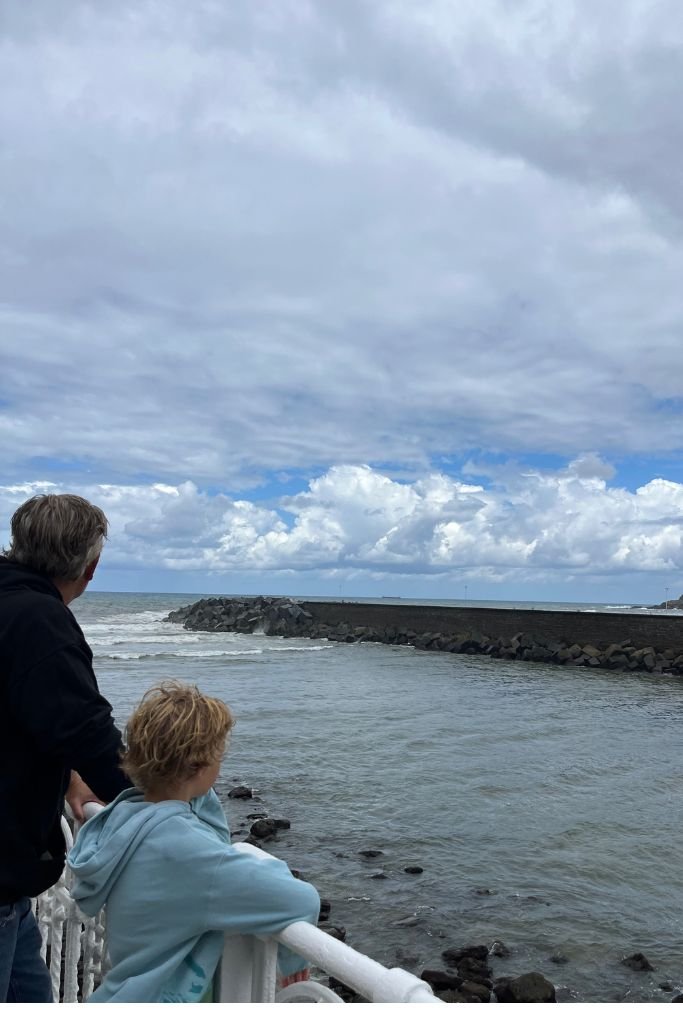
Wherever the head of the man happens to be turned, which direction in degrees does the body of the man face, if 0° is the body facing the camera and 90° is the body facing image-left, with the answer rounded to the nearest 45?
approximately 225°

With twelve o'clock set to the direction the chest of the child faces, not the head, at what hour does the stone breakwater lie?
The stone breakwater is roughly at 11 o'clock from the child.

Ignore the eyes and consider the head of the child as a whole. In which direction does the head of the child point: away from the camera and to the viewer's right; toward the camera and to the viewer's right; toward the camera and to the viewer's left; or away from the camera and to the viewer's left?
away from the camera and to the viewer's right

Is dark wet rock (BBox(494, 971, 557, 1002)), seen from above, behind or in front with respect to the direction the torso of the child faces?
in front

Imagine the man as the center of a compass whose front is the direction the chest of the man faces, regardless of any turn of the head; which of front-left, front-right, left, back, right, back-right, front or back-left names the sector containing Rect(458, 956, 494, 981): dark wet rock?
front

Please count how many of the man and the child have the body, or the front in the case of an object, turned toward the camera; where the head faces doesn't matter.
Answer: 0

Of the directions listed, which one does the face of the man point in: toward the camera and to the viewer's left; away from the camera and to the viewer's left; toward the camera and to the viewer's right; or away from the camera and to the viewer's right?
away from the camera and to the viewer's right

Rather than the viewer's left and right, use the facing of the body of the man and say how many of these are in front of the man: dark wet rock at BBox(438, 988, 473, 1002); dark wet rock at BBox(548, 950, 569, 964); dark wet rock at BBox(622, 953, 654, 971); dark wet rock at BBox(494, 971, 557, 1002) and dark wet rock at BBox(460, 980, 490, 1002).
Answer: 5

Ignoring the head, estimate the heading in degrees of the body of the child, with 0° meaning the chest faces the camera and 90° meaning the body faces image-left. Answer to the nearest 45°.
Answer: approximately 225°

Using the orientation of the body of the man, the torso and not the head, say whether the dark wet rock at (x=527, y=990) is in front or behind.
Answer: in front

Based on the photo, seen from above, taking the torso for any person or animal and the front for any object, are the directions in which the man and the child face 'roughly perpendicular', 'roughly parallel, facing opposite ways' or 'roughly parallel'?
roughly parallel

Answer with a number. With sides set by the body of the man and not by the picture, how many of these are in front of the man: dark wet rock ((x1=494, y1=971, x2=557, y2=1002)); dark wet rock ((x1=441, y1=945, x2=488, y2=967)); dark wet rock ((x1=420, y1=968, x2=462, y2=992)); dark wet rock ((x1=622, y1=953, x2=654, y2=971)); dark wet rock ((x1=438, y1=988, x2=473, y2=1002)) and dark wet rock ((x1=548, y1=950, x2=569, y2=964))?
6
